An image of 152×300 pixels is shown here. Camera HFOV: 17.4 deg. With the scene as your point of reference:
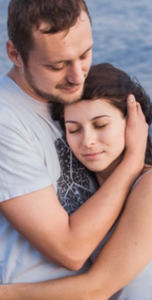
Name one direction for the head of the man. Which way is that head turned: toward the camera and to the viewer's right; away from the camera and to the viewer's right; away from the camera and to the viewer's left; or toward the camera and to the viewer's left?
toward the camera and to the viewer's right

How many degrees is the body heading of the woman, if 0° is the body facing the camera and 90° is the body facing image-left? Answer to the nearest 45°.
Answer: approximately 45°

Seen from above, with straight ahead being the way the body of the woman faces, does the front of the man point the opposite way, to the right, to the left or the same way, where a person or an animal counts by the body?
to the left

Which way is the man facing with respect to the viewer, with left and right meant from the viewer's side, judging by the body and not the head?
facing the viewer and to the right of the viewer
